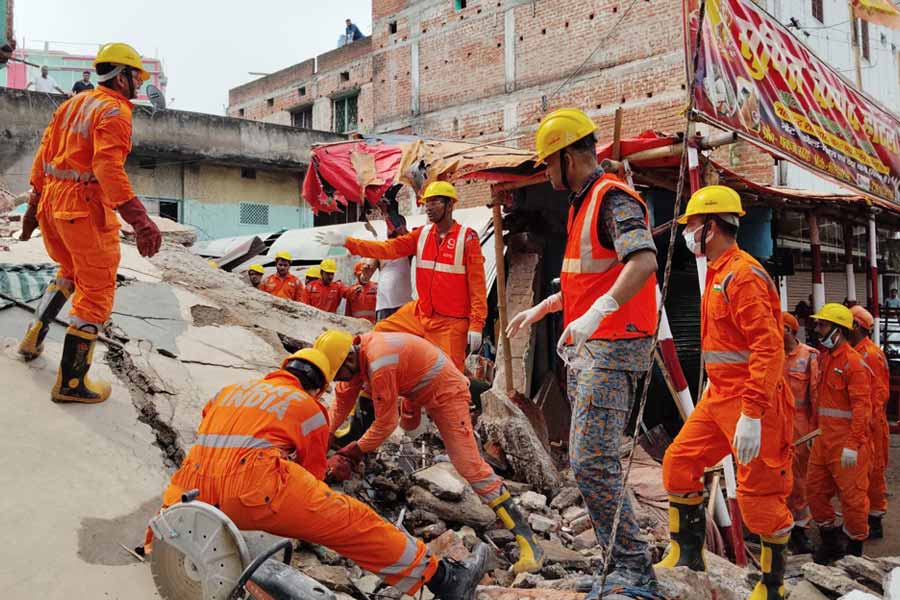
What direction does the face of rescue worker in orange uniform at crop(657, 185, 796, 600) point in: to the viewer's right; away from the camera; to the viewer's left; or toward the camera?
to the viewer's left

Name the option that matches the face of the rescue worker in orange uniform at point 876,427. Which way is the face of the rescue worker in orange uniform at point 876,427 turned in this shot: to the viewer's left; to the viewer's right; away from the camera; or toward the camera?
to the viewer's left

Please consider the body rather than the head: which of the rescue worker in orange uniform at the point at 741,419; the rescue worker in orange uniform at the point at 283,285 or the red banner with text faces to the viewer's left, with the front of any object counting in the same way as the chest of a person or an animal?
the rescue worker in orange uniform at the point at 741,419

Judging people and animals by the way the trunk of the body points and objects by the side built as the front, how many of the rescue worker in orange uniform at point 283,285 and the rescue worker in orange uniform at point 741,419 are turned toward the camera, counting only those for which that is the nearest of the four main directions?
1

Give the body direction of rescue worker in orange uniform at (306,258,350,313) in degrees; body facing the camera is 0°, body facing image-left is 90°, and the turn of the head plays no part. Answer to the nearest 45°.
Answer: approximately 0°

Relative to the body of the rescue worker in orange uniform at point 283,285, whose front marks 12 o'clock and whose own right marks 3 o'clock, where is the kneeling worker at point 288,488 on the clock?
The kneeling worker is roughly at 12 o'clock from the rescue worker in orange uniform.

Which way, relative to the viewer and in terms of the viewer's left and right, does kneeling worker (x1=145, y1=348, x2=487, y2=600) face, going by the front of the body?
facing away from the viewer and to the right of the viewer

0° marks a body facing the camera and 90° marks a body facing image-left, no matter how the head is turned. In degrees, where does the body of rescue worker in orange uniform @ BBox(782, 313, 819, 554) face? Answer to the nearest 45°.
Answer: approximately 45°
